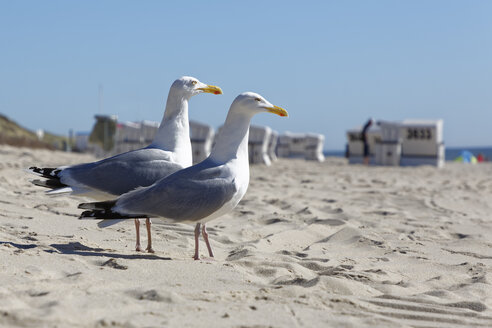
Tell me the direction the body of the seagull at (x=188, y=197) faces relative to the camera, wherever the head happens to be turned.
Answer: to the viewer's right

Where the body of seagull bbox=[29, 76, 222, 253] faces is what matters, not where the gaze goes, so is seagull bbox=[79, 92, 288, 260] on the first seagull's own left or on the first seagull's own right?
on the first seagull's own right

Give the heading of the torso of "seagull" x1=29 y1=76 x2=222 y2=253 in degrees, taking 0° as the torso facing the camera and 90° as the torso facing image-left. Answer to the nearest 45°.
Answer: approximately 270°

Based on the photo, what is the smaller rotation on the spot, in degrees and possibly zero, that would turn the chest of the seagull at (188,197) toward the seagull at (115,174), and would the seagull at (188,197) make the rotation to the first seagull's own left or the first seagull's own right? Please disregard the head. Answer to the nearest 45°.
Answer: approximately 135° to the first seagull's own left

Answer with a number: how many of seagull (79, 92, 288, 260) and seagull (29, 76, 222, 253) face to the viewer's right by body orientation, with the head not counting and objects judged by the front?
2
